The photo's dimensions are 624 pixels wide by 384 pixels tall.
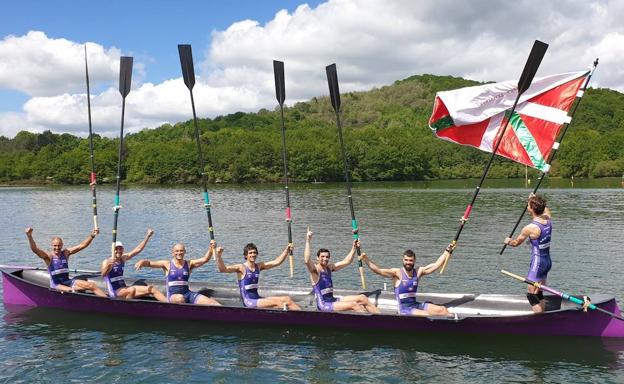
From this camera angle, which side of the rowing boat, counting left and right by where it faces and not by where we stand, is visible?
left

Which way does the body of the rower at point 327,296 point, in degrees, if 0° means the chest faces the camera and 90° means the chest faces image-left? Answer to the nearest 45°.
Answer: approximately 315°

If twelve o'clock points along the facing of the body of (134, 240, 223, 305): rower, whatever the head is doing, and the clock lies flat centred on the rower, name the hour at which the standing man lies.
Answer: The standing man is roughly at 10 o'clock from the rower.

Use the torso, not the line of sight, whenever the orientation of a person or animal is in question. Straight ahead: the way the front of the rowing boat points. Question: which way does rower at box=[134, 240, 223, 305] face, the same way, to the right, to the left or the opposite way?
to the left

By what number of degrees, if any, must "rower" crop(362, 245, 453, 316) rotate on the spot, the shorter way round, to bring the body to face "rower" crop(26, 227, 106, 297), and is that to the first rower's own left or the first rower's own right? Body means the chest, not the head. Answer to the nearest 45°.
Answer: approximately 135° to the first rower's own right
